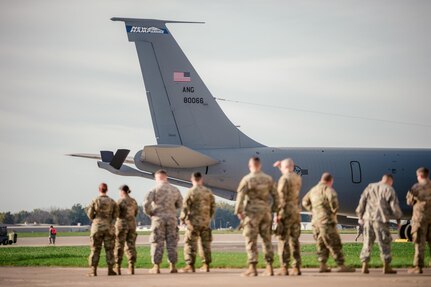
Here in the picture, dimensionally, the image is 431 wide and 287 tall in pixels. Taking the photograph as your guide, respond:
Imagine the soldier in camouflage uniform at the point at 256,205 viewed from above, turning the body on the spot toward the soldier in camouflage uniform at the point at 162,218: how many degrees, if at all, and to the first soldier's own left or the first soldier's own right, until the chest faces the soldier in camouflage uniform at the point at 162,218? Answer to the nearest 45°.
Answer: approximately 45° to the first soldier's own left

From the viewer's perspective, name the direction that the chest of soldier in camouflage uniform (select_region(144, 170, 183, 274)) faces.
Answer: away from the camera

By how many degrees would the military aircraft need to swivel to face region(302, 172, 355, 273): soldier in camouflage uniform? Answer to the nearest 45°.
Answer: approximately 90° to its right

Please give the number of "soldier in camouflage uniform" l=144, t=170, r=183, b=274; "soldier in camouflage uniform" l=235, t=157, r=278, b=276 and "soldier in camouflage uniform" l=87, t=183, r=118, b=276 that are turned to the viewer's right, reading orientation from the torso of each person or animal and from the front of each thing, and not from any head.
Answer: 0

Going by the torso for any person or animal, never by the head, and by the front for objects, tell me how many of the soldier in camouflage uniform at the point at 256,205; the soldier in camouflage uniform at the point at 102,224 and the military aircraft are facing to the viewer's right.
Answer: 1

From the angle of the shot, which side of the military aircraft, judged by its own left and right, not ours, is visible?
right

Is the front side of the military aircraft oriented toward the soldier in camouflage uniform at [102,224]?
no

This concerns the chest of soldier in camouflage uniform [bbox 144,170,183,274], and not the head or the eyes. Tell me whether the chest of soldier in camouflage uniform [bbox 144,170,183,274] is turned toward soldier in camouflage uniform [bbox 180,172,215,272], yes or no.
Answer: no

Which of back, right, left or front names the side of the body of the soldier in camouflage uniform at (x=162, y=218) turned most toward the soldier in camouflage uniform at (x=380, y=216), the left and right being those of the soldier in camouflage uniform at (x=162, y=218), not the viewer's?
right

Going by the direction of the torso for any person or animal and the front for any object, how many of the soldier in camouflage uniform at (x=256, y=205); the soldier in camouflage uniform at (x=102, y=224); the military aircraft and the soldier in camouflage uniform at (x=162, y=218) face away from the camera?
3

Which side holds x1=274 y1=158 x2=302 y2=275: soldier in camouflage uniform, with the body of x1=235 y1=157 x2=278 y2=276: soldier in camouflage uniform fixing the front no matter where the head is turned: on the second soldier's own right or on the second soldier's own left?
on the second soldier's own right

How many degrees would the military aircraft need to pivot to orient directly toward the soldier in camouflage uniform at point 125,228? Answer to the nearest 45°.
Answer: approximately 90° to its right

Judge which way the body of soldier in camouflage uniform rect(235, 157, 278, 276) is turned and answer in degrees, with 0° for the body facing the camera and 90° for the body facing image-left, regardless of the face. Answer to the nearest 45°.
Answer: approximately 180°

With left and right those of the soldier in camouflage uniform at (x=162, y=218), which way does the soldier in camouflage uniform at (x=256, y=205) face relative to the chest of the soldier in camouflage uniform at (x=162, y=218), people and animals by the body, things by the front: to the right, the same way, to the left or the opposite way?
the same way

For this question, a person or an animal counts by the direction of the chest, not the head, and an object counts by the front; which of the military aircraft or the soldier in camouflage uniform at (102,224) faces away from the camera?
the soldier in camouflage uniform

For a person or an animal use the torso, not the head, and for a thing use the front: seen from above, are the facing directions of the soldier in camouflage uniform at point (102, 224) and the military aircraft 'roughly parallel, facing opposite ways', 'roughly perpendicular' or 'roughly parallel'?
roughly perpendicular
